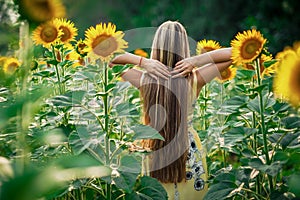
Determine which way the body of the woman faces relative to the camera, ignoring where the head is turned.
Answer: away from the camera

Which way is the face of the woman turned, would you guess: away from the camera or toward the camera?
away from the camera

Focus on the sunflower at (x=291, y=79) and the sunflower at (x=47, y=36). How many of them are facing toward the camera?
2

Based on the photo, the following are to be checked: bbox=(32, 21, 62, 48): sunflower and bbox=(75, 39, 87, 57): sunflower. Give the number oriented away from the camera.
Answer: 0

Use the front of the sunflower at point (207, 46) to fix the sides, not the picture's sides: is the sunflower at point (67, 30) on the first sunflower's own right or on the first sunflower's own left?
on the first sunflower's own right
